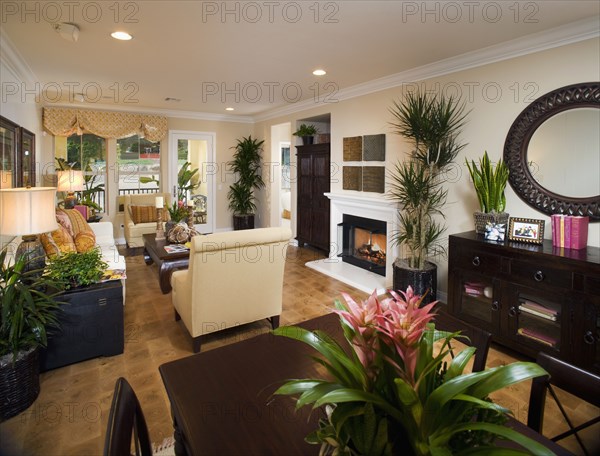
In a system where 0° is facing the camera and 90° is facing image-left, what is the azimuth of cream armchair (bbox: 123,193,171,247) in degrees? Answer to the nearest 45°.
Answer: approximately 315°

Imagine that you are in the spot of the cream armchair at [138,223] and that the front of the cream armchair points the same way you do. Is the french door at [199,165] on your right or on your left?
on your left

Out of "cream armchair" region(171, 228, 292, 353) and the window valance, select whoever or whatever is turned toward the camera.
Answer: the window valance

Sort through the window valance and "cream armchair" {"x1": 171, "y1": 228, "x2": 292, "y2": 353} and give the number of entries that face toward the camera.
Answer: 1

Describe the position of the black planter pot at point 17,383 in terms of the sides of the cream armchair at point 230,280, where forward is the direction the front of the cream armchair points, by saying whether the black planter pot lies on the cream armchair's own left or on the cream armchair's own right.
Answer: on the cream armchair's own left

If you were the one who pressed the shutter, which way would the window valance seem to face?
facing the viewer

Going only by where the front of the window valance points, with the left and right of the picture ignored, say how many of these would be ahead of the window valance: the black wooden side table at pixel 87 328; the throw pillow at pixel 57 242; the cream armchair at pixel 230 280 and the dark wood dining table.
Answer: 4

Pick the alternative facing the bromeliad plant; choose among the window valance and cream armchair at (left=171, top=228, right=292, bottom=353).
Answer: the window valance

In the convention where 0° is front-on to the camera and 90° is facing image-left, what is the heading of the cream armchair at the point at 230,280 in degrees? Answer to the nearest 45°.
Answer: approximately 135°

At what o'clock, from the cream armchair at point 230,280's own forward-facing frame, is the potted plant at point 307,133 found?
The potted plant is roughly at 2 o'clock from the cream armchair.

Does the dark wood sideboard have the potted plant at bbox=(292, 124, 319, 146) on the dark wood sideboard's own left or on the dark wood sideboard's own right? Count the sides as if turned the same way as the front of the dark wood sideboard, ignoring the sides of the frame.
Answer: on the dark wood sideboard's own right

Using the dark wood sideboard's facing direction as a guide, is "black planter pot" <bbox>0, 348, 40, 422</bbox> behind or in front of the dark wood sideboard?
in front

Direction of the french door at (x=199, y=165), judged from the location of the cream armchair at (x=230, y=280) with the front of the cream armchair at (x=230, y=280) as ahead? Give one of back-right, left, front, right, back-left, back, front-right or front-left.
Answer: front-right

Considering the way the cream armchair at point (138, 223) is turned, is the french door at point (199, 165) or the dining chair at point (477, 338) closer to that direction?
the dining chair

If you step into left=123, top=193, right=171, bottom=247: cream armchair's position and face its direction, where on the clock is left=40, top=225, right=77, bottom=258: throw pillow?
The throw pillow is roughly at 2 o'clock from the cream armchair.
